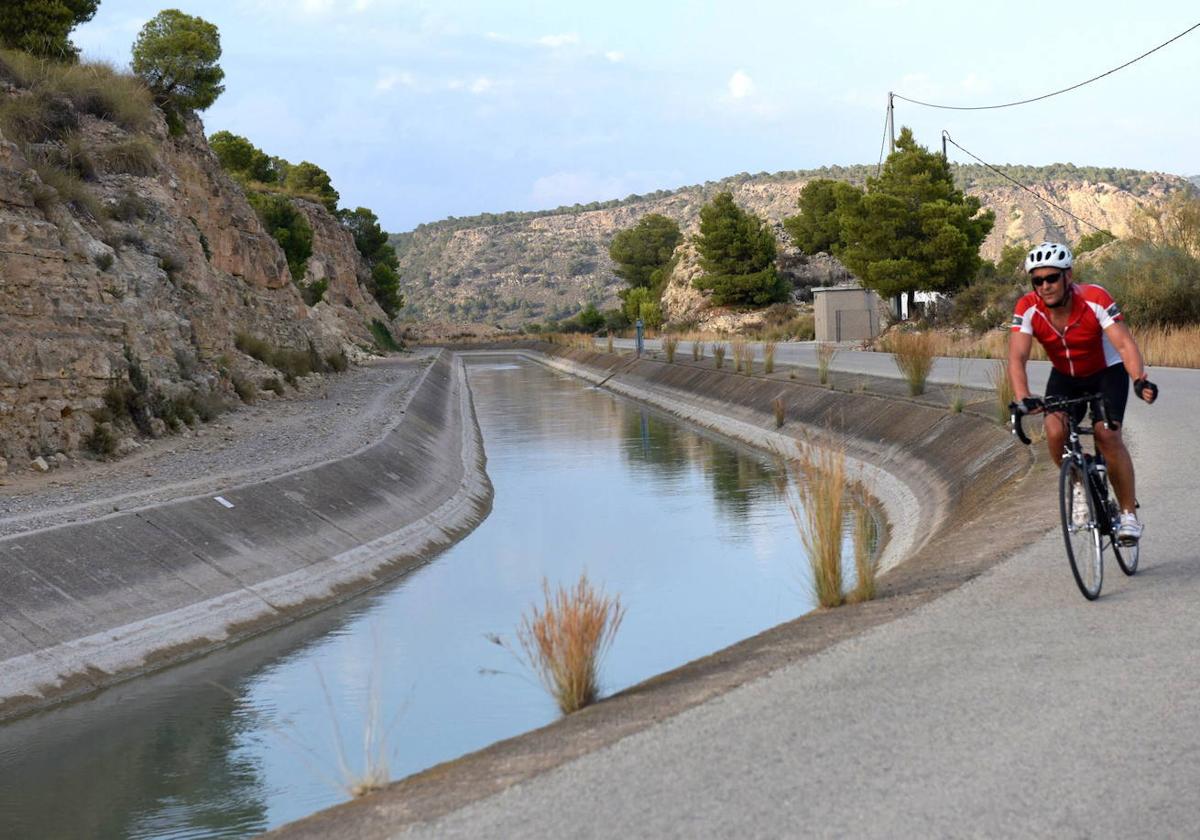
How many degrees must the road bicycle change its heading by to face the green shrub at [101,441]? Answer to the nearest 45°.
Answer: approximately 135° to its right

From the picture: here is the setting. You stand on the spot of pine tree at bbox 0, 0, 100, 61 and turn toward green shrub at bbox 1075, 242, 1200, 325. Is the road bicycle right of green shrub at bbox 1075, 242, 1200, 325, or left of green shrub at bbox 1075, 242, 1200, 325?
right

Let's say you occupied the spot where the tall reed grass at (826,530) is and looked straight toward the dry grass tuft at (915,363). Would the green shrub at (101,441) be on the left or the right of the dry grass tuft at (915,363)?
left

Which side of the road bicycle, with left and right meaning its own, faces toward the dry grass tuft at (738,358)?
back

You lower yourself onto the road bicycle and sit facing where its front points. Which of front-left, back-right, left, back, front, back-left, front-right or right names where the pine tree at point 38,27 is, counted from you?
back-right

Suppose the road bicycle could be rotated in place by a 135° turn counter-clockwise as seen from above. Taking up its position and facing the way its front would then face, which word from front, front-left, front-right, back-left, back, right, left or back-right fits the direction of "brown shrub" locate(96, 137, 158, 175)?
left

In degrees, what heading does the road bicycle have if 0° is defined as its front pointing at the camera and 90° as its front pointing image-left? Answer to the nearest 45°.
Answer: approximately 0°

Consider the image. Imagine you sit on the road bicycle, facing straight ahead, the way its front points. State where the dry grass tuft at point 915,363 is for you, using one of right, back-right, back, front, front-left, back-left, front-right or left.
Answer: back

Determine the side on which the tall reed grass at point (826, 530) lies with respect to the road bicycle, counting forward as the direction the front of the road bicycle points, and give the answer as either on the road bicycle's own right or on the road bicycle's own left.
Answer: on the road bicycle's own right

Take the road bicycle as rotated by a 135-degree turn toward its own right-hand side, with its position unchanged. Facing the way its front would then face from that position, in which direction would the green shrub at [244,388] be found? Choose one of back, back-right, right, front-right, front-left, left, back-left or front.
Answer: front

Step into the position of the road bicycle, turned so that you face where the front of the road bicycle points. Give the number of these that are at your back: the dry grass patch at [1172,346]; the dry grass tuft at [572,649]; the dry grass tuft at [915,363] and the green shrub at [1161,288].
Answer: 3

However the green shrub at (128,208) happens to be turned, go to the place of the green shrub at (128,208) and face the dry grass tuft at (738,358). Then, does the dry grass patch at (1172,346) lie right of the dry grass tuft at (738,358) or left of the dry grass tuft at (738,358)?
right

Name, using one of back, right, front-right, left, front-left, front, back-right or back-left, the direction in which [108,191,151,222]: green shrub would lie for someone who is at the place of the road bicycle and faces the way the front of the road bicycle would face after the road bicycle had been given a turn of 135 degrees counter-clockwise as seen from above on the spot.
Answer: left

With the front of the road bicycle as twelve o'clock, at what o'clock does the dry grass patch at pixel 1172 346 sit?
The dry grass patch is roughly at 6 o'clock from the road bicycle.

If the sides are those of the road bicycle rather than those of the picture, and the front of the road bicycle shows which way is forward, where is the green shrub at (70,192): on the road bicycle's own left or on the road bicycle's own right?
on the road bicycle's own right
